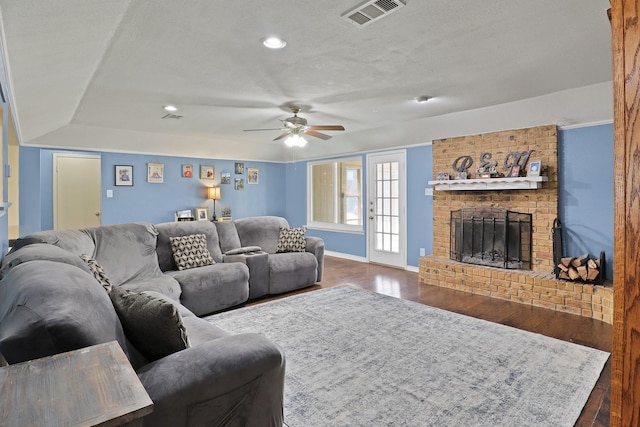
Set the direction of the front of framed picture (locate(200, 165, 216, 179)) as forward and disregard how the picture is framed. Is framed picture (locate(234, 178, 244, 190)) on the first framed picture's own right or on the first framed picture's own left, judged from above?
on the first framed picture's own left

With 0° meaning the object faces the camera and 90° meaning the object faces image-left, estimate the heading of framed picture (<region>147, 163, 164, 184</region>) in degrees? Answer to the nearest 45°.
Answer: approximately 0°

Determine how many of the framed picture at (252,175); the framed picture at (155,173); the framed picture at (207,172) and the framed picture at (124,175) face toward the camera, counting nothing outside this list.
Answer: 4

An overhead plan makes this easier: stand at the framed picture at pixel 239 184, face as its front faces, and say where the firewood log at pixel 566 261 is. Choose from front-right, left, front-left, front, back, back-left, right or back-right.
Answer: front-left

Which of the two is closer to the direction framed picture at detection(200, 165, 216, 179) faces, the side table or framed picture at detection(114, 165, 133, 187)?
the side table

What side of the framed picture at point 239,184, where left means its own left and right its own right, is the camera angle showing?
front

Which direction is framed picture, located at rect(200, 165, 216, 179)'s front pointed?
toward the camera

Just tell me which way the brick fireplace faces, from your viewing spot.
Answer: facing the viewer and to the left of the viewer

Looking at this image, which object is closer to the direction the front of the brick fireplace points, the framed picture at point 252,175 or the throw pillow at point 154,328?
the throw pillow

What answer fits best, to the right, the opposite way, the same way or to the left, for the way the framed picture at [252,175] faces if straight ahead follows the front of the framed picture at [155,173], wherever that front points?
the same way

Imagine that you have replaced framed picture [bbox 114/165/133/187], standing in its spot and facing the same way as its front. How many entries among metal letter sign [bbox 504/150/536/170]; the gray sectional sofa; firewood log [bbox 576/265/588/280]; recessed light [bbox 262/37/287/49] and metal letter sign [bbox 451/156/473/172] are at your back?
0

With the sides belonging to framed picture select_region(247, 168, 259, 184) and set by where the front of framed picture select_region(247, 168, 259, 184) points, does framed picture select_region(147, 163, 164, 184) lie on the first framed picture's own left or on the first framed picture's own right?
on the first framed picture's own right

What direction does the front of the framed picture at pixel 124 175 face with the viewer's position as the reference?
facing the viewer

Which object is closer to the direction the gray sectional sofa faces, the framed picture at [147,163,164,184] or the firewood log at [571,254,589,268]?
the firewood log

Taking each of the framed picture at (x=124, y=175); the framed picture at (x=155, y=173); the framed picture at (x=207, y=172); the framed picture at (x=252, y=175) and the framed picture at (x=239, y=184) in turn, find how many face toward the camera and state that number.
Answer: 5

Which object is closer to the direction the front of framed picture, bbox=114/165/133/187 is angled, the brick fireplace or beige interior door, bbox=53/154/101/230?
the brick fireplace

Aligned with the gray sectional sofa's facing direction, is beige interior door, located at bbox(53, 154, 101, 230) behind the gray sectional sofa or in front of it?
behind

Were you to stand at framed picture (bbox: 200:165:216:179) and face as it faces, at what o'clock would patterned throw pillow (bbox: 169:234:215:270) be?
The patterned throw pillow is roughly at 12 o'clock from the framed picture.
